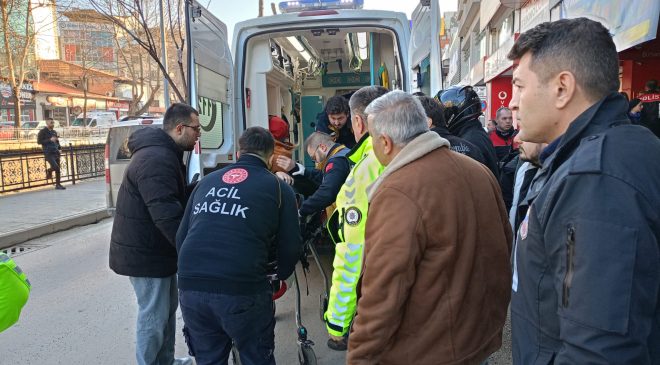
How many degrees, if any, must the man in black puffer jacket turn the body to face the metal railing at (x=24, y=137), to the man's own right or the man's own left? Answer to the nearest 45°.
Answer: approximately 90° to the man's own left

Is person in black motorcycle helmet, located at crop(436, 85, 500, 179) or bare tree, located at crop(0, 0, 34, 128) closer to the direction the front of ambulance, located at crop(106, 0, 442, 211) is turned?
the bare tree

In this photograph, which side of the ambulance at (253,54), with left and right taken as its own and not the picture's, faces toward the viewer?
back

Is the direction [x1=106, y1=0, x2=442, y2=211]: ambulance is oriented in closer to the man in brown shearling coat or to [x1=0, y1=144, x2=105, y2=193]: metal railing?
the metal railing

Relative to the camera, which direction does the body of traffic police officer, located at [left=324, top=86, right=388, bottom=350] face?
to the viewer's left

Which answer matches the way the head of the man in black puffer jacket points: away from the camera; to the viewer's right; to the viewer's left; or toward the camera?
to the viewer's right

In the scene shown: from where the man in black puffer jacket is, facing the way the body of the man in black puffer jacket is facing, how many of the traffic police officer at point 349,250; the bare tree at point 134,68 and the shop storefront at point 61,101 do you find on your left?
2

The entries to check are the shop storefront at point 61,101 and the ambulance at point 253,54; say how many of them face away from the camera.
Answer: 1

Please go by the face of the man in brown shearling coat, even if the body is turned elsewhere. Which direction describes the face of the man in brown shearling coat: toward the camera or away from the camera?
away from the camera

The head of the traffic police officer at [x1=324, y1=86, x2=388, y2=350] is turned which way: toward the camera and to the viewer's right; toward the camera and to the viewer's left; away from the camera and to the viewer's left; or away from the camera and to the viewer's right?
away from the camera and to the viewer's left

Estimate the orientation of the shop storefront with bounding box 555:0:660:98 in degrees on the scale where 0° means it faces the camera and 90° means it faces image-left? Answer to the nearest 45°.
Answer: approximately 45°

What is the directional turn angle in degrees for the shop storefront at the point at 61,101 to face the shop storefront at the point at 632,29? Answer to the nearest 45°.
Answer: approximately 45° to its right

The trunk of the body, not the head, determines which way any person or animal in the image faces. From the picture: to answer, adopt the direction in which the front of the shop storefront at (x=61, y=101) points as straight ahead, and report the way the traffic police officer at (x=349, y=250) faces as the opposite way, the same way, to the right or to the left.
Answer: the opposite way

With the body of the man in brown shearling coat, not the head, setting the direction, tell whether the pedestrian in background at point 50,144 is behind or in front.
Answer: in front

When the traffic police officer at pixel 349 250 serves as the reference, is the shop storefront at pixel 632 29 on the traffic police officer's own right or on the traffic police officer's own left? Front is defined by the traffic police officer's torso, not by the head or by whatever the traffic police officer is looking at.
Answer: on the traffic police officer's own right

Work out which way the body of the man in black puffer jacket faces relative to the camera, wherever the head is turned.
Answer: to the viewer's right

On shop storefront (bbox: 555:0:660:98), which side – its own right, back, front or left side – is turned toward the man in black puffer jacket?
front
